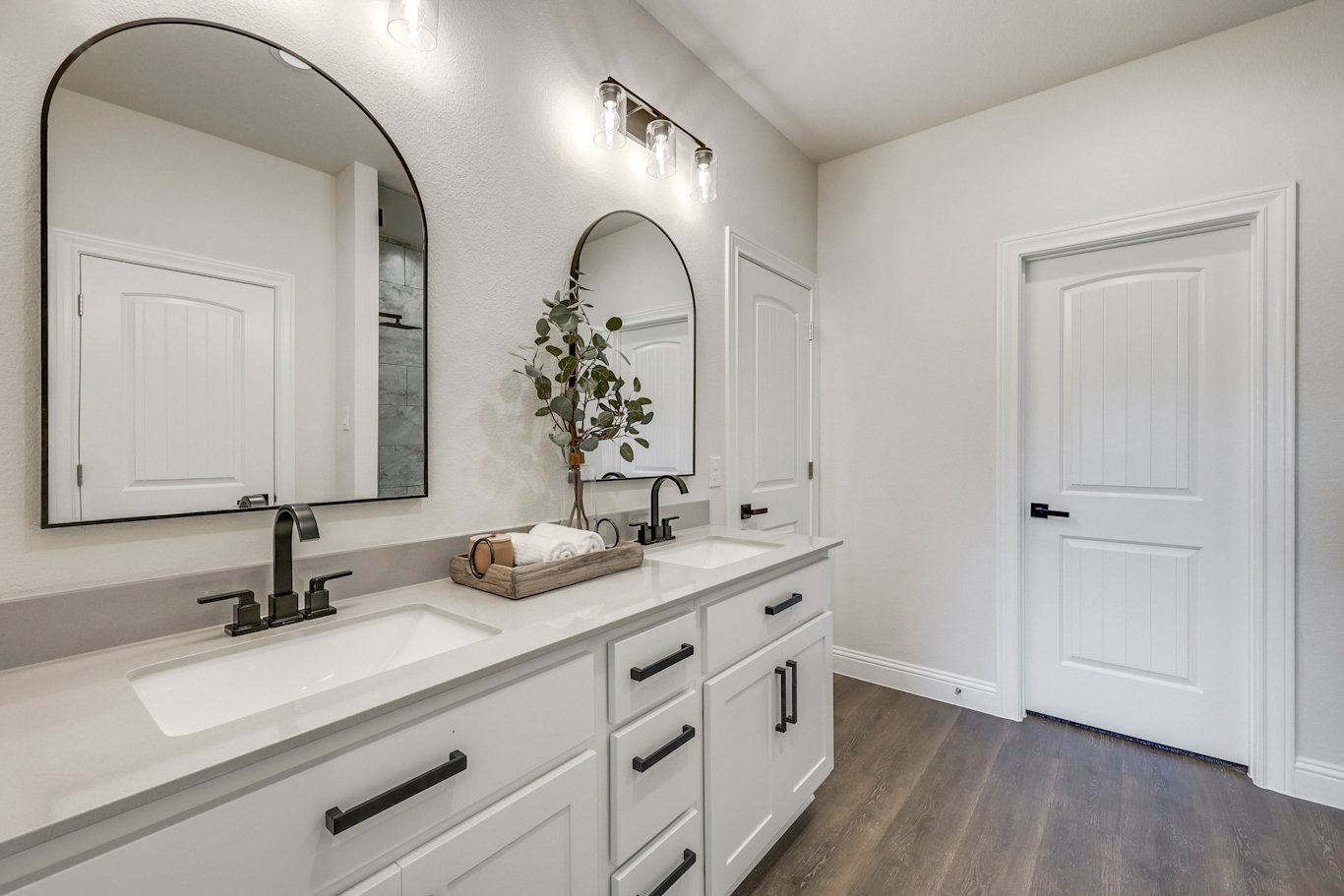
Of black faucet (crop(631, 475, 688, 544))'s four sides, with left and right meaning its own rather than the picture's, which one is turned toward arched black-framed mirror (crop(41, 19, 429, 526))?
right

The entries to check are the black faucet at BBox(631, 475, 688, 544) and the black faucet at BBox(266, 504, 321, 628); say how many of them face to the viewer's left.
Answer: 0

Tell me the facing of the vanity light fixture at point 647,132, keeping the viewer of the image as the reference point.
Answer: facing the viewer and to the right of the viewer

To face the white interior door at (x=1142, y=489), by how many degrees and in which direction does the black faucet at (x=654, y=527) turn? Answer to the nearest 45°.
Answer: approximately 45° to its left

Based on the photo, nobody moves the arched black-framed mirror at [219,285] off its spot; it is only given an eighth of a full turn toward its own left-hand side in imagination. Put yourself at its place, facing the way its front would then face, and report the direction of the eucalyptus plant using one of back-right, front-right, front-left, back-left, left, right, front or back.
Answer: front

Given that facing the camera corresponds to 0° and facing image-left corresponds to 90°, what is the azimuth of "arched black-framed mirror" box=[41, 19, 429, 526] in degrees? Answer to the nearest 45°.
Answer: approximately 315°

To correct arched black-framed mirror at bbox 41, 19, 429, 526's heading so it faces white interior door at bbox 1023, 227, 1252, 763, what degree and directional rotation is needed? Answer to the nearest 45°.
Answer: approximately 45° to its left

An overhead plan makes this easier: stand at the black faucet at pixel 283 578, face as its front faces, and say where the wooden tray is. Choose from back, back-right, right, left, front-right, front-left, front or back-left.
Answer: front-left

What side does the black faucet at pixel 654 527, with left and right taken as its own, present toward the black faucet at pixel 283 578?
right

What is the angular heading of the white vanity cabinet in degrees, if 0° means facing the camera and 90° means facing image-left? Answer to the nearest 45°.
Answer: approximately 315°

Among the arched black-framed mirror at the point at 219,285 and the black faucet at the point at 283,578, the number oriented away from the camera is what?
0
